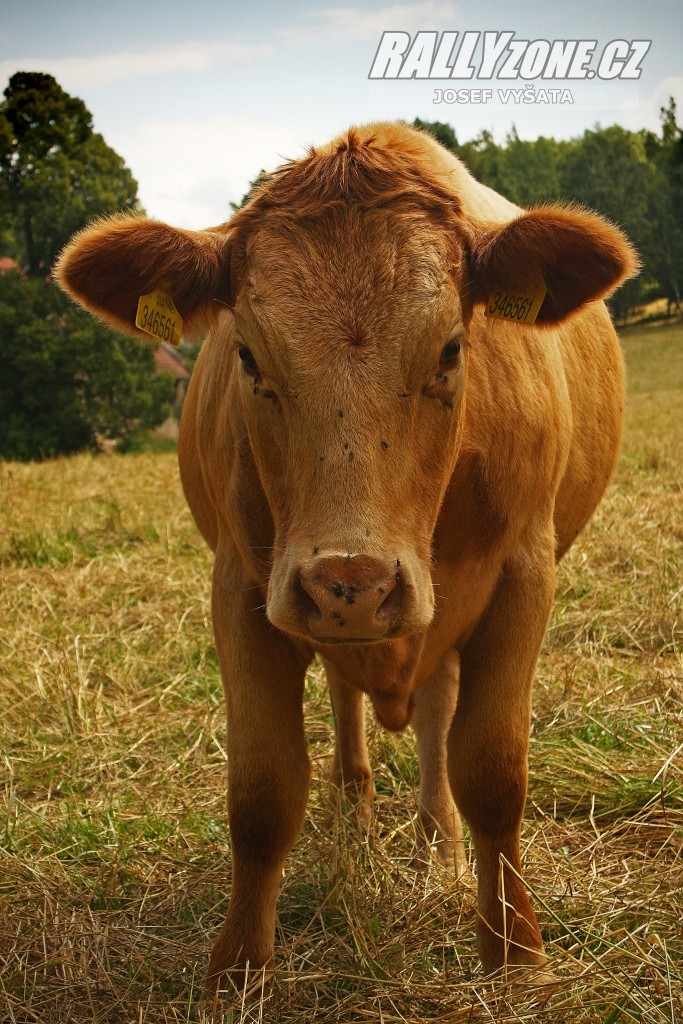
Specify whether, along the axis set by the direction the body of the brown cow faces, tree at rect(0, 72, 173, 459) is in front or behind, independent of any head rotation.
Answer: behind

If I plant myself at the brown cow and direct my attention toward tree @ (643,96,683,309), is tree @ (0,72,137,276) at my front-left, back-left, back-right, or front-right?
front-left

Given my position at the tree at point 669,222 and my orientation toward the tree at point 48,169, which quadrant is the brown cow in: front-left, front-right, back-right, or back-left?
front-left

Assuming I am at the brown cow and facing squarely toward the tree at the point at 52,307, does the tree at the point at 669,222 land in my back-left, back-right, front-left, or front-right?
front-right

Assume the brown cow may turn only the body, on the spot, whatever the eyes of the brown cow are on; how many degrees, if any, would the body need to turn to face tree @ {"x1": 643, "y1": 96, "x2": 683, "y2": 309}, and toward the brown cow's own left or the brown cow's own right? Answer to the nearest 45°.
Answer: approximately 180°

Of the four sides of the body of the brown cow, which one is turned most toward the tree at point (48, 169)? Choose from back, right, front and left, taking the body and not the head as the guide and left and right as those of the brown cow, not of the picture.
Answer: back

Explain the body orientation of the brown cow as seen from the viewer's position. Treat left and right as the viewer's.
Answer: facing the viewer
